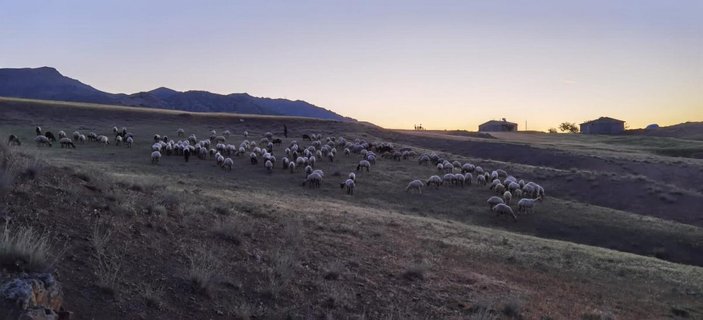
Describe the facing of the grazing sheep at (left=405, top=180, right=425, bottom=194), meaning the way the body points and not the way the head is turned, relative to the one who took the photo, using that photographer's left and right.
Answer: facing to the left of the viewer

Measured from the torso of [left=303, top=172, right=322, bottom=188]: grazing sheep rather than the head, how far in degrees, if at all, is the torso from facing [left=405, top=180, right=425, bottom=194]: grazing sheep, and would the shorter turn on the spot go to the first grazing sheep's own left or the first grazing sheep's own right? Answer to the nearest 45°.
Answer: approximately 180°

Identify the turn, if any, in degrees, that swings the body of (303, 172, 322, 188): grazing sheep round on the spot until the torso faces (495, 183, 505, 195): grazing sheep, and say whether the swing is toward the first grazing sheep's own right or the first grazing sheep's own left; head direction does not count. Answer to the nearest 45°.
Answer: approximately 180°

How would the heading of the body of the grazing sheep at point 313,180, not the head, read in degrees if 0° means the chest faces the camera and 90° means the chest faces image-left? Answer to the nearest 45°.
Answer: approximately 90°

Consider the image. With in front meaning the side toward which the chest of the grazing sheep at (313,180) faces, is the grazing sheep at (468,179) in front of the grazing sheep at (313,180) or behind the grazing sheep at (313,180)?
behind

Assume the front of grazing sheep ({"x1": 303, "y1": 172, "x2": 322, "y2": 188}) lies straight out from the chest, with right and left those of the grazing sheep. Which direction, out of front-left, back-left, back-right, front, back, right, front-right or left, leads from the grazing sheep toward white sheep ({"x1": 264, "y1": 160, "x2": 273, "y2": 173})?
front-right

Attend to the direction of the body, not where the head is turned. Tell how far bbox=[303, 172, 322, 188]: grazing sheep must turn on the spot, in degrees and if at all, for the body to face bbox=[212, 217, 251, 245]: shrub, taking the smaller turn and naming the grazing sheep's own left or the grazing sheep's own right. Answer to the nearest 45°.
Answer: approximately 90° to the grazing sheep's own left

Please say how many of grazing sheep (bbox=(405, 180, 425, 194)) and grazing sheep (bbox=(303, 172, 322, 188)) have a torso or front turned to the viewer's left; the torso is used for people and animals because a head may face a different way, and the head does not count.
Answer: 2

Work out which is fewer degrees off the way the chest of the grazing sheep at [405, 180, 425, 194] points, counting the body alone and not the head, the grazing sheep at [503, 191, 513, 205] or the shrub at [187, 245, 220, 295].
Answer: the shrub

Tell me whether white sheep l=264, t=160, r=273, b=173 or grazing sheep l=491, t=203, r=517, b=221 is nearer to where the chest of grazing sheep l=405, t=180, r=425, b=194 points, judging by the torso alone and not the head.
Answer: the white sheep

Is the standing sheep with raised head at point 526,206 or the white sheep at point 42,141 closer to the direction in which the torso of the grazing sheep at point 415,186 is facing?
the white sheep

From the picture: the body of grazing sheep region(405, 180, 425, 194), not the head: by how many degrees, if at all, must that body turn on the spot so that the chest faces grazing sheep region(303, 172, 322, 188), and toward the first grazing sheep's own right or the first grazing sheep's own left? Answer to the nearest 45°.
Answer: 0° — it already faces it
